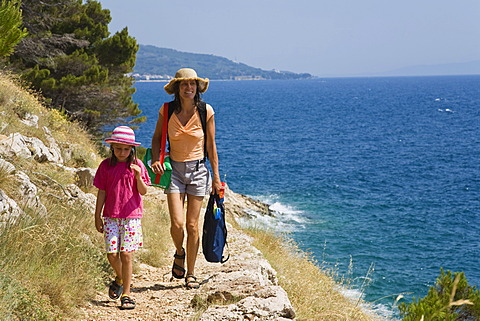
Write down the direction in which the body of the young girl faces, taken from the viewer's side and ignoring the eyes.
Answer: toward the camera

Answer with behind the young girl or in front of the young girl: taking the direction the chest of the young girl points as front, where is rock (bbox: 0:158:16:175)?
behind

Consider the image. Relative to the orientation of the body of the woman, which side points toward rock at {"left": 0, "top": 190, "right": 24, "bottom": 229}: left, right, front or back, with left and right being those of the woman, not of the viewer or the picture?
right

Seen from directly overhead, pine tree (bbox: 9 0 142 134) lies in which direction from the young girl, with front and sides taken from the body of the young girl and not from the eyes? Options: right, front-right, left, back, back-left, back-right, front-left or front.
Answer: back

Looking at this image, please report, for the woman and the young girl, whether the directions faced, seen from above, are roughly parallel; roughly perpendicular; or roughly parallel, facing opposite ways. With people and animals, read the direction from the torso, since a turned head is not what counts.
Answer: roughly parallel

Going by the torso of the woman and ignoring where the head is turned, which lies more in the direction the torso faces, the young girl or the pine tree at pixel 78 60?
the young girl

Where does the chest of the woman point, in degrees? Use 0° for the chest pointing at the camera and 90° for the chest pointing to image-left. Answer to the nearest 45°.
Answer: approximately 0°

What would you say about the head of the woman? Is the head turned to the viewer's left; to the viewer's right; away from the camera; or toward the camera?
toward the camera

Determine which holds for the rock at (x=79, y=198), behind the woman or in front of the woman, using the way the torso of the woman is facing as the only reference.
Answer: behind

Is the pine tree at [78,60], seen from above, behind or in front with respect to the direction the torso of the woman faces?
behind
